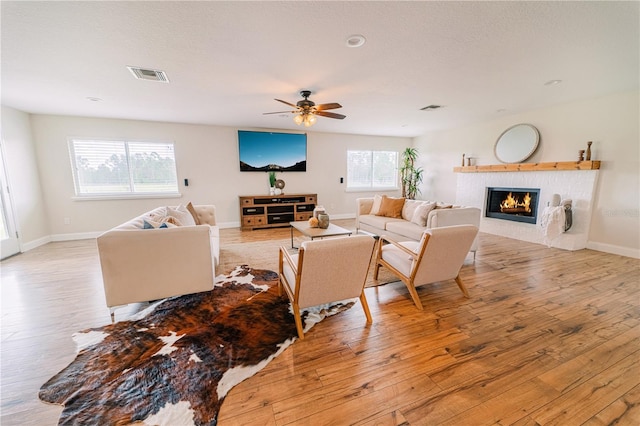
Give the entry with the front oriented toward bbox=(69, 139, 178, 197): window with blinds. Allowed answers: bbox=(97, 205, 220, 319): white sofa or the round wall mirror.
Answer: the round wall mirror

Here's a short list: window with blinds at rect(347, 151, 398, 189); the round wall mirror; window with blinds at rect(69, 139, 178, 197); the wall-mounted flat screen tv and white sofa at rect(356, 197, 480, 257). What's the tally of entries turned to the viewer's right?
0

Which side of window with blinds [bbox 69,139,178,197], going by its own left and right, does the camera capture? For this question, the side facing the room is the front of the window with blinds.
front

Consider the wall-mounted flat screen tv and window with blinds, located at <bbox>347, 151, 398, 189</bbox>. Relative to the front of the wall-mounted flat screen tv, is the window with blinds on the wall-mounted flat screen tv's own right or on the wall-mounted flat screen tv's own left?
on the wall-mounted flat screen tv's own left

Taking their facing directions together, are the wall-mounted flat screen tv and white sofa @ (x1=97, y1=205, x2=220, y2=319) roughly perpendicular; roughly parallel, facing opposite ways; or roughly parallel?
roughly perpendicular

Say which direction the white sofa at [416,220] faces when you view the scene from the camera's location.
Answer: facing the viewer and to the left of the viewer

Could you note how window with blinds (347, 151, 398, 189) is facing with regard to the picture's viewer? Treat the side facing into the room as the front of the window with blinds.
facing the viewer

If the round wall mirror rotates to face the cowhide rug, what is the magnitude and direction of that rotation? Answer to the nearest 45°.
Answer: approximately 45° to its left

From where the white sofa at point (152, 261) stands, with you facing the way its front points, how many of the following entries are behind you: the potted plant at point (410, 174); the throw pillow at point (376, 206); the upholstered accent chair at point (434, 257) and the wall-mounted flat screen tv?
0

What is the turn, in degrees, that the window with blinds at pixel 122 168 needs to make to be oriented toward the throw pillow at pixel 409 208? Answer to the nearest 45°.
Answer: approximately 45° to its left

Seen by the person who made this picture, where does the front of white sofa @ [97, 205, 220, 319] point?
facing to the right of the viewer

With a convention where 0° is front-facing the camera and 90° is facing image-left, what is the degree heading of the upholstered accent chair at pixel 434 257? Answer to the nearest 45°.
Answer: approximately 135°

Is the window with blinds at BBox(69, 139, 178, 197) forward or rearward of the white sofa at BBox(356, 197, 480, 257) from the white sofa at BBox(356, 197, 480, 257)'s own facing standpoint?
forward

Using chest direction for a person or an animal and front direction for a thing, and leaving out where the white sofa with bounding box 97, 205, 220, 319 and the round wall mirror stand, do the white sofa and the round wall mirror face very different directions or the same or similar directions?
very different directions

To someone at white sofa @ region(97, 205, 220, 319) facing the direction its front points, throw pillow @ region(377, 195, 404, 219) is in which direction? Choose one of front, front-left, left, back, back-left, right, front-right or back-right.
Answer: front

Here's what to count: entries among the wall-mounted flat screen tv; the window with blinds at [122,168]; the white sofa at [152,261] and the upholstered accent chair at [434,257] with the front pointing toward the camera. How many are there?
2

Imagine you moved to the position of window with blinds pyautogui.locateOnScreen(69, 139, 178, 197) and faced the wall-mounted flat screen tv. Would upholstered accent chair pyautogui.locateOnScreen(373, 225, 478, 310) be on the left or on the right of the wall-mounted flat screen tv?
right

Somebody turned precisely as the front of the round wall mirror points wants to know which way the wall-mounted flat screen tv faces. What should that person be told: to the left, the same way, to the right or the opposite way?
to the left
